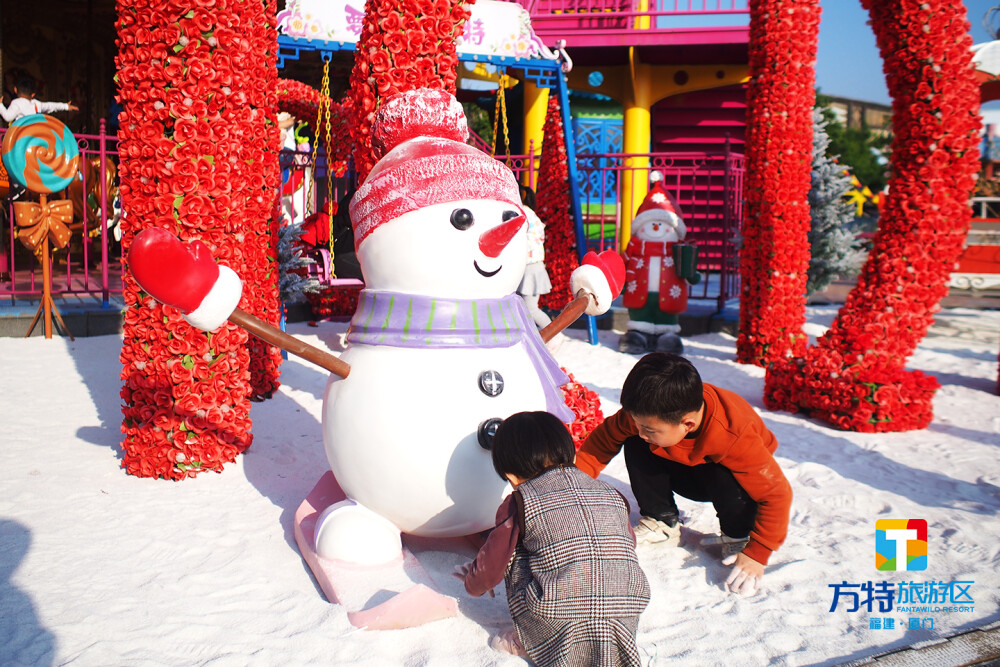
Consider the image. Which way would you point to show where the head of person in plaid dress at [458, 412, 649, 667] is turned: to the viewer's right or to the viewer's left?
to the viewer's left

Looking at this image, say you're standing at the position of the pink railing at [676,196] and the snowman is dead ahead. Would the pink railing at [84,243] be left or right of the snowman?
right

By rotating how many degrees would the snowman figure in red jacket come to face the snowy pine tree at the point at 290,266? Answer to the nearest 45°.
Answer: approximately 90° to its right

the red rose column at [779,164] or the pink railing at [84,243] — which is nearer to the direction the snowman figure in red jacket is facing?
the red rose column

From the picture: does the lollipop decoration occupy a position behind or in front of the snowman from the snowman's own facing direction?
behind

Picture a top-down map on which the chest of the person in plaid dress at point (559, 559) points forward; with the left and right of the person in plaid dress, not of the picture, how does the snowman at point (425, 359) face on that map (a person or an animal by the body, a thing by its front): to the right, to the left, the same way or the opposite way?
the opposite way

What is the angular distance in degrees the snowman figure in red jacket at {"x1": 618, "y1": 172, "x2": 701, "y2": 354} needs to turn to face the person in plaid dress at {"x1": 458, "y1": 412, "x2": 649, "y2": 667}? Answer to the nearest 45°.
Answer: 0° — it already faces them

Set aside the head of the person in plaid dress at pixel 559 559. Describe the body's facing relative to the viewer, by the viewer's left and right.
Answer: facing away from the viewer and to the left of the viewer

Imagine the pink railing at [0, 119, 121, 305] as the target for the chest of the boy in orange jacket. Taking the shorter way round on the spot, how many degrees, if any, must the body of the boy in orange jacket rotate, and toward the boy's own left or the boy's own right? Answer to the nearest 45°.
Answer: approximately 90° to the boy's own right

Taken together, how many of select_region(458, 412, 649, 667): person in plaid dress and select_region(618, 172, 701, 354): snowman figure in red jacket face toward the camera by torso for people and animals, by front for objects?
1

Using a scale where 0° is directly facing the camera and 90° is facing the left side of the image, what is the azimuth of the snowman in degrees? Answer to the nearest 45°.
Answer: approximately 315°
